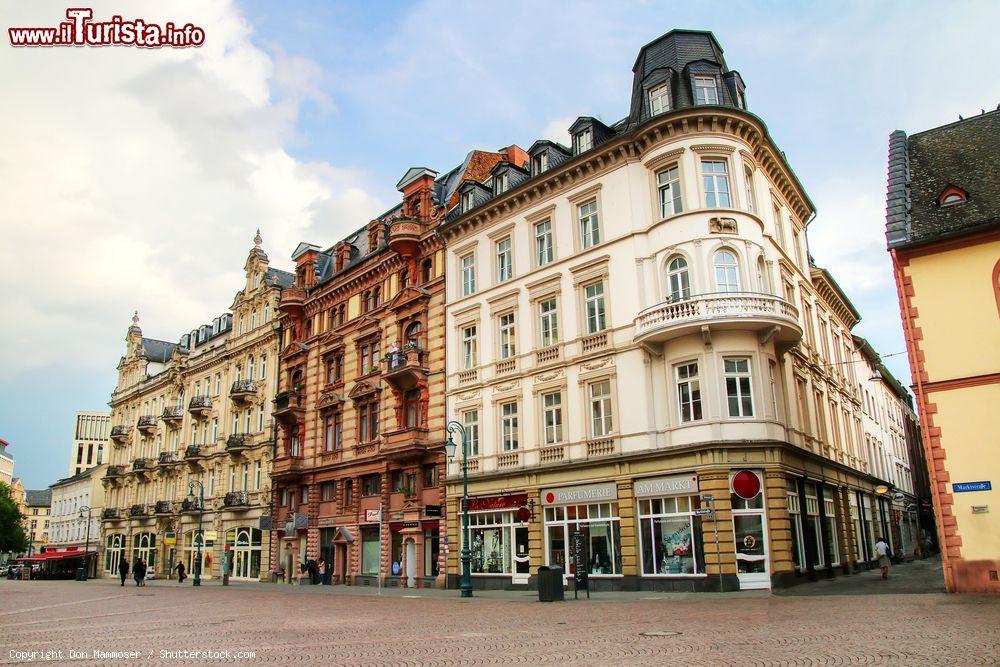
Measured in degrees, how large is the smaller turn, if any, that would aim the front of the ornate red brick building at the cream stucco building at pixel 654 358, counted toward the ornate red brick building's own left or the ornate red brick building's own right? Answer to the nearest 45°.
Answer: approximately 90° to the ornate red brick building's own left

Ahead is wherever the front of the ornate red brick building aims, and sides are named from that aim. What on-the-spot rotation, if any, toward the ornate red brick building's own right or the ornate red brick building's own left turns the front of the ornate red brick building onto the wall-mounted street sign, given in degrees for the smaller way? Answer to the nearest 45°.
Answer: approximately 90° to the ornate red brick building's own left

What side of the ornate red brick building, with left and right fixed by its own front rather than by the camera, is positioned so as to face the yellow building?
left

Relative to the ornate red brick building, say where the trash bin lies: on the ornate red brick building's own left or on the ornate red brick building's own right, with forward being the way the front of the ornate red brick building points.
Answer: on the ornate red brick building's own left

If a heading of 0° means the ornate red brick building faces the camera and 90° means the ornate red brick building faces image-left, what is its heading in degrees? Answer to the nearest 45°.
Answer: approximately 45°
